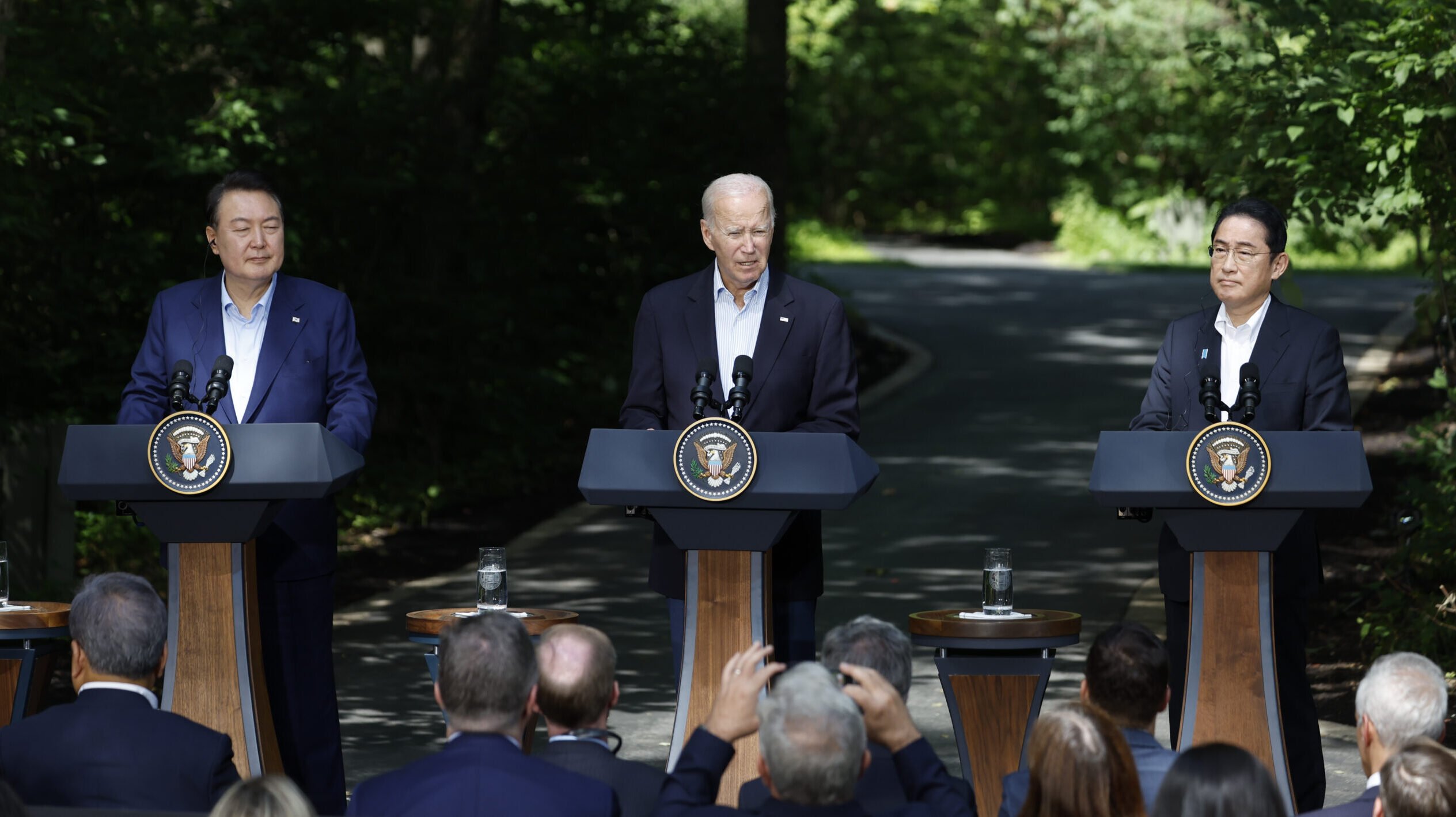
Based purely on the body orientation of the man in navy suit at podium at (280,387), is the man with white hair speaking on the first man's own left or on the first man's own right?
on the first man's own left

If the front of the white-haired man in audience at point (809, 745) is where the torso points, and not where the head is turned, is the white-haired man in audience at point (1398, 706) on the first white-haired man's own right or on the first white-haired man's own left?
on the first white-haired man's own right

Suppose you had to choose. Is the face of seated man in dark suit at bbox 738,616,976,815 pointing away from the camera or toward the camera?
away from the camera

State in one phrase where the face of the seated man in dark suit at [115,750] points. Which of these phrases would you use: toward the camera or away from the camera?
away from the camera

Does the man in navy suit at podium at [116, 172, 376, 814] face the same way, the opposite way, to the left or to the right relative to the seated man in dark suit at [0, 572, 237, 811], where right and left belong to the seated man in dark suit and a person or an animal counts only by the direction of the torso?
the opposite way

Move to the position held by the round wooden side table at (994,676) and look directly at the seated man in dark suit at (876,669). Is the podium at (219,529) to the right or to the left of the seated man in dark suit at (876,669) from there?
right

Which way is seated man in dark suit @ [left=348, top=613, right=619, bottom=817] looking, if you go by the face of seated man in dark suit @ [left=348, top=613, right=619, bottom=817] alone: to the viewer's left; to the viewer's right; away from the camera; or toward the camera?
away from the camera

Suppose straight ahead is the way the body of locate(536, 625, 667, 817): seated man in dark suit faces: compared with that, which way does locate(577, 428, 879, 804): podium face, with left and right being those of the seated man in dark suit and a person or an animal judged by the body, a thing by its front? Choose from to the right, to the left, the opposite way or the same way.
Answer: the opposite way

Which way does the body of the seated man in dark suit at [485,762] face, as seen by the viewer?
away from the camera

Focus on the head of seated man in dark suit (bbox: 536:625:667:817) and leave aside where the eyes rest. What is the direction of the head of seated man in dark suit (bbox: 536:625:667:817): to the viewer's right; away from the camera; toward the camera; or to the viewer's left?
away from the camera

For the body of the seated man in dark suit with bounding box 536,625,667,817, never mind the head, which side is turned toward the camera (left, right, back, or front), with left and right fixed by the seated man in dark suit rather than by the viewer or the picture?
back

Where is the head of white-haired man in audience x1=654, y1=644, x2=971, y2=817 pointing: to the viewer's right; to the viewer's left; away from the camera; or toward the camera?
away from the camera

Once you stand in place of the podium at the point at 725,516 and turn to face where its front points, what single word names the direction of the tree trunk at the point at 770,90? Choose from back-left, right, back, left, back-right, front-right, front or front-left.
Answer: back

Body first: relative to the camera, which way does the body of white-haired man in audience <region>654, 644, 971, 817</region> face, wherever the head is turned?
away from the camera

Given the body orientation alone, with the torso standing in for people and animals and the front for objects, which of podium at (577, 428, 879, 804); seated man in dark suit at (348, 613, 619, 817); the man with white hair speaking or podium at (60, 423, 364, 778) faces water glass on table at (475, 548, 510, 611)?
the seated man in dark suit

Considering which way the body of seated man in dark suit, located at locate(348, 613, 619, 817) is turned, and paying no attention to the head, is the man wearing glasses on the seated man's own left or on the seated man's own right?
on the seated man's own right

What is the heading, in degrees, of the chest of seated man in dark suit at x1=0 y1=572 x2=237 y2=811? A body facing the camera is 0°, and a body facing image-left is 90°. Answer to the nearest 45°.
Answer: approximately 180°

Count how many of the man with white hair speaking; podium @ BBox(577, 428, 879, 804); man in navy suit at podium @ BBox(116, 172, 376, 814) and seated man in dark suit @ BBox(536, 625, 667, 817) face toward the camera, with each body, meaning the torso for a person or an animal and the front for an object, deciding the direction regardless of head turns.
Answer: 3
